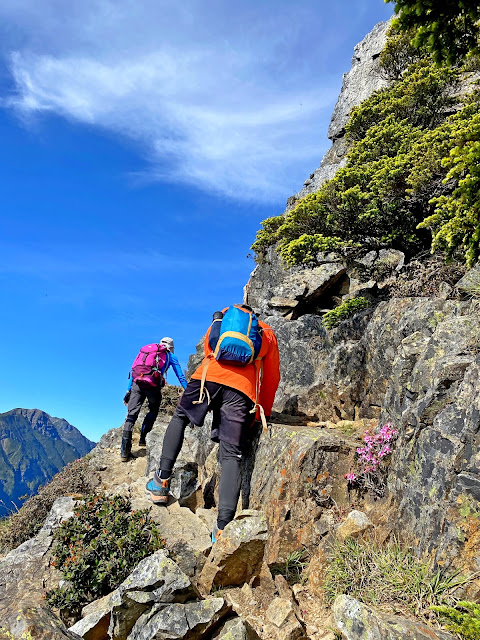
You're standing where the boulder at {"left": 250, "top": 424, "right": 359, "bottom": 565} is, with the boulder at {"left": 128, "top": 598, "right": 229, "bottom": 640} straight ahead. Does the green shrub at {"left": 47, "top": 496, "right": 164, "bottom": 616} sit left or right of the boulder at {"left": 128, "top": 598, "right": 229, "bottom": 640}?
right

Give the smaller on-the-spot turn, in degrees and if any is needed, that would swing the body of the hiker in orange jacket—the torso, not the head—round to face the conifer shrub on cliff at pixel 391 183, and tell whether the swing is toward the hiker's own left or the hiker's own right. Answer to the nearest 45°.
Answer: approximately 45° to the hiker's own right

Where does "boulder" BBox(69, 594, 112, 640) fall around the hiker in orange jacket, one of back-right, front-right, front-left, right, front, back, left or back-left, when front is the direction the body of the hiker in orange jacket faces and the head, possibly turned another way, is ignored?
back-left

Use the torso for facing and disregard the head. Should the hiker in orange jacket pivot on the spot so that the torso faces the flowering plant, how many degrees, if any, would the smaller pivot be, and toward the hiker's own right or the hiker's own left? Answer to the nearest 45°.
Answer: approximately 90° to the hiker's own right

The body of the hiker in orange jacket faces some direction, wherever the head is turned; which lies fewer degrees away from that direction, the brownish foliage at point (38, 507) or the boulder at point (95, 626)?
the brownish foliage

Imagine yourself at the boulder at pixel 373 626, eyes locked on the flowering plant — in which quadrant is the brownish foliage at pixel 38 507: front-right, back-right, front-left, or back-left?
front-left

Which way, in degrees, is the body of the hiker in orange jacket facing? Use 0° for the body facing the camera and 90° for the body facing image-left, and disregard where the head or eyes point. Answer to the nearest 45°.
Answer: approximately 180°
